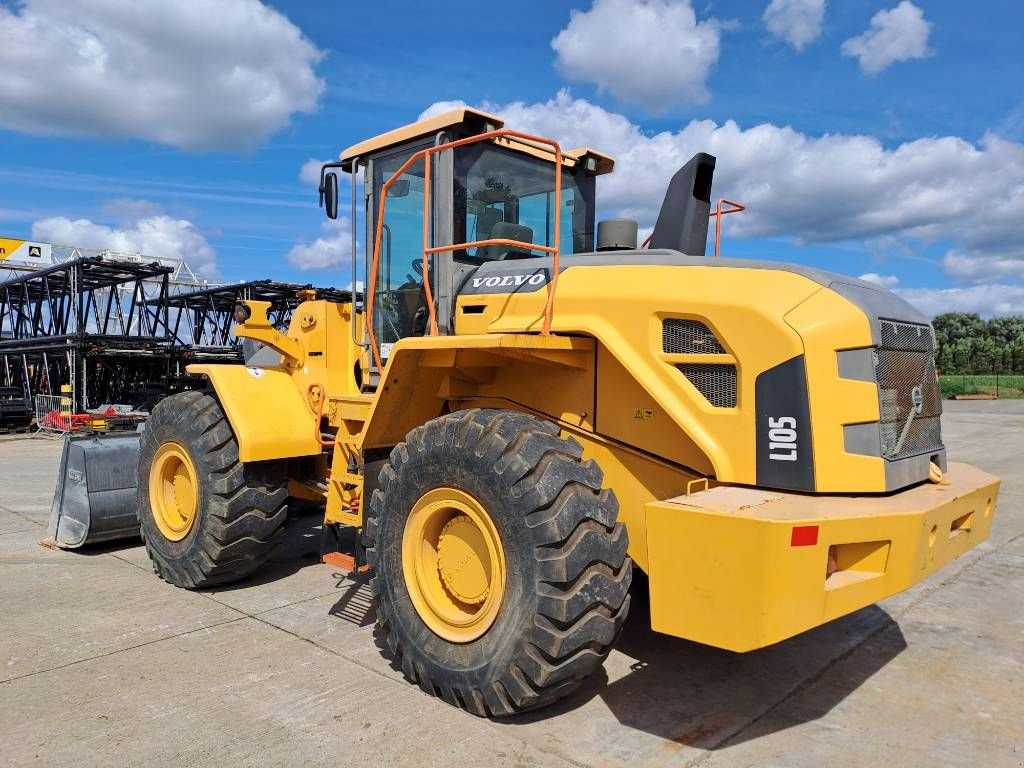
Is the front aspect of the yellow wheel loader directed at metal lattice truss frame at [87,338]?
yes

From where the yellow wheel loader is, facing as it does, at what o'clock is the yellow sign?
The yellow sign is roughly at 12 o'clock from the yellow wheel loader.

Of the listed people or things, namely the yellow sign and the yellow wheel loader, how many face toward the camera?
1

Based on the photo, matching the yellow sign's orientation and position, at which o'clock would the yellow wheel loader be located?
The yellow wheel loader is roughly at 12 o'clock from the yellow sign.

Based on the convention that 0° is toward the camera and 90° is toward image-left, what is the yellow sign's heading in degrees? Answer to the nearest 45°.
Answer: approximately 0°

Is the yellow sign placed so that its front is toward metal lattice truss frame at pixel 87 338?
yes

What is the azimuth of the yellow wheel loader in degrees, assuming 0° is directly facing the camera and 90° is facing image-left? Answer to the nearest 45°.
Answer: approximately 135°

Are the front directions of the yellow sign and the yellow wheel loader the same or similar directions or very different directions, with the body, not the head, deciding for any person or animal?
very different directions
